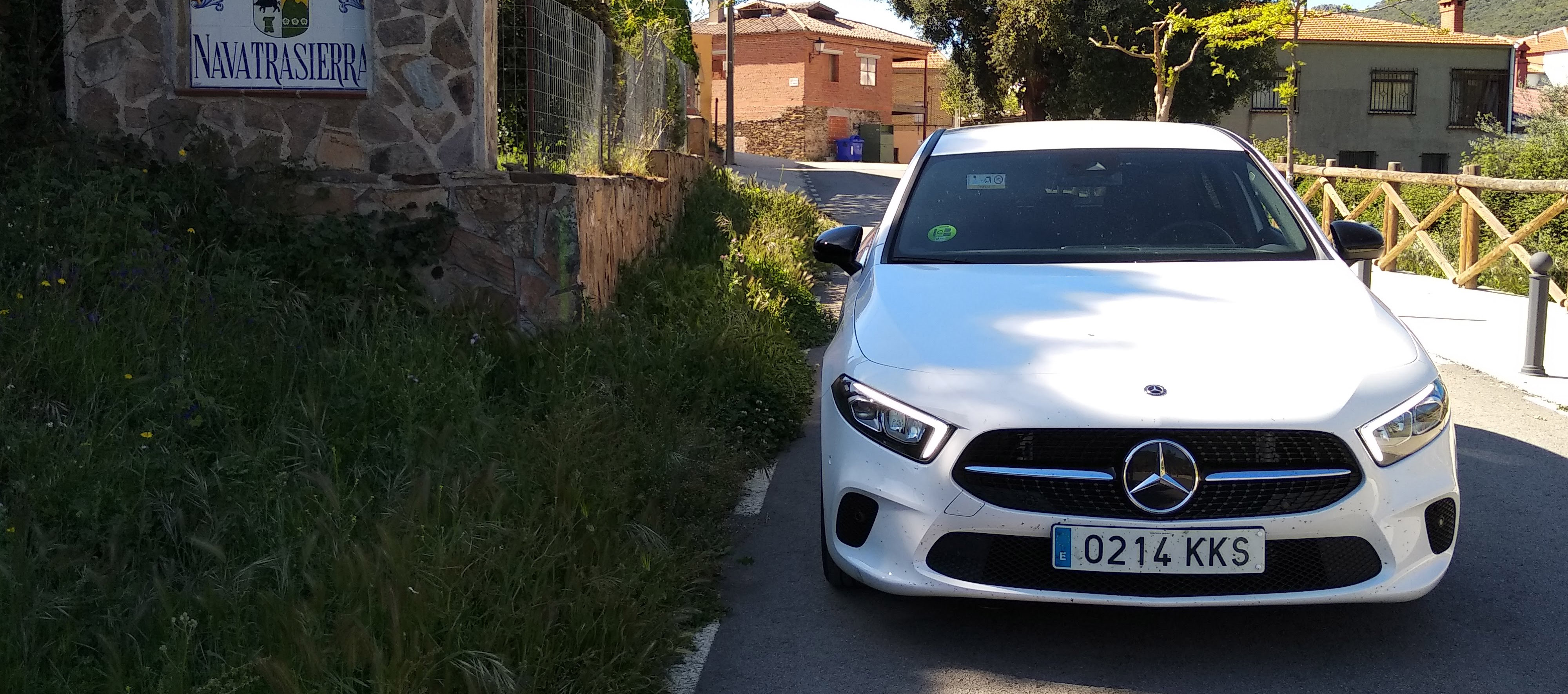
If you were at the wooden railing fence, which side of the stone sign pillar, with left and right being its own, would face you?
left

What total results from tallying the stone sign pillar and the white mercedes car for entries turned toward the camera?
2

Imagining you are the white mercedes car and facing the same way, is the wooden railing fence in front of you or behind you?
behind

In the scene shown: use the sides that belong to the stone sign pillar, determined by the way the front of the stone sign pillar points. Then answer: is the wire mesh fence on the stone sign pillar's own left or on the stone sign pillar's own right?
on the stone sign pillar's own left

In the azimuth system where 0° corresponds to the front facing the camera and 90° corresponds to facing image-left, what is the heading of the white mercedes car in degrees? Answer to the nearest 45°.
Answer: approximately 0°

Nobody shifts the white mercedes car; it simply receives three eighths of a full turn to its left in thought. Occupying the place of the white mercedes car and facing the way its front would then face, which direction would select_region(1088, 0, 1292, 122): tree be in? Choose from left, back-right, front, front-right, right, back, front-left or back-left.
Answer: front-left

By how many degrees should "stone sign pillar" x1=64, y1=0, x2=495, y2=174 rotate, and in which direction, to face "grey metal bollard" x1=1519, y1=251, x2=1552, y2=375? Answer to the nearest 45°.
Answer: approximately 90° to its left

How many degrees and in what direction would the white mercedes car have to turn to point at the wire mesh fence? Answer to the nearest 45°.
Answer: approximately 135° to its right

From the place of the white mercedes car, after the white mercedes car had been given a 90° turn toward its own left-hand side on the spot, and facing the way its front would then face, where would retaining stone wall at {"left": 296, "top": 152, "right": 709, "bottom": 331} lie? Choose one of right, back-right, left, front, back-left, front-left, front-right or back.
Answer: back-left

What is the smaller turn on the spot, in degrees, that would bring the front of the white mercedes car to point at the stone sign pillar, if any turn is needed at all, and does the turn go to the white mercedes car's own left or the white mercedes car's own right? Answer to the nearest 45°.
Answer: approximately 135° to the white mercedes car's own right
